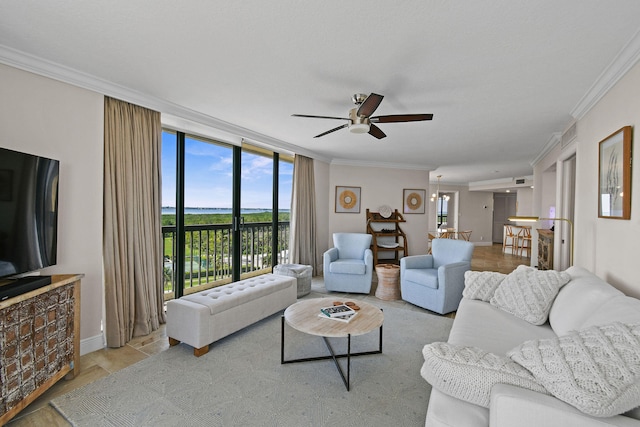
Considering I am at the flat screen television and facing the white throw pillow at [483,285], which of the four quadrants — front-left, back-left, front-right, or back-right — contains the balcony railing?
front-left

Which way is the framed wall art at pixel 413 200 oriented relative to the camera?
toward the camera

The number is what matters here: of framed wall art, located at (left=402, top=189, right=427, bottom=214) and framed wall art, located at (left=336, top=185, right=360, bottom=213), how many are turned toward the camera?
2

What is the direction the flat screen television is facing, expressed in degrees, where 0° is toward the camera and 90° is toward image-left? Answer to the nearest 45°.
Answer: approximately 315°

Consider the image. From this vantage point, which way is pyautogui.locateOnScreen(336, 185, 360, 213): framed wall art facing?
toward the camera

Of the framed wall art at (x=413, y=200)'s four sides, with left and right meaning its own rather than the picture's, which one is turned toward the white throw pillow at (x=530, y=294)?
front

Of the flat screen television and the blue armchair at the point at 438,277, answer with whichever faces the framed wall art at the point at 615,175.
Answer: the flat screen television

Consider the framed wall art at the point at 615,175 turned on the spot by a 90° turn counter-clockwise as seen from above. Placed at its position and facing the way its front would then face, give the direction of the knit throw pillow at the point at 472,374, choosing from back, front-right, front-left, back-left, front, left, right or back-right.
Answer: front-right

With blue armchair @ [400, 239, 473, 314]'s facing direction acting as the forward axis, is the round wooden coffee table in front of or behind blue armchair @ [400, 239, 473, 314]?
in front

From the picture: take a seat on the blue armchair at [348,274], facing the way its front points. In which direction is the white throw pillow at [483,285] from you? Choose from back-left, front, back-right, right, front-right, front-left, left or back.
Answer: front-left

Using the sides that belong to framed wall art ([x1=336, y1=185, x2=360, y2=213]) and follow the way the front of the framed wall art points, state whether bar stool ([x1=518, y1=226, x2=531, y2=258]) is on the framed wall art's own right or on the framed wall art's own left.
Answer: on the framed wall art's own left

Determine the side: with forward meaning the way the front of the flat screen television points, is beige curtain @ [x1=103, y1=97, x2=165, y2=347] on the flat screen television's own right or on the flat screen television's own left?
on the flat screen television's own left
